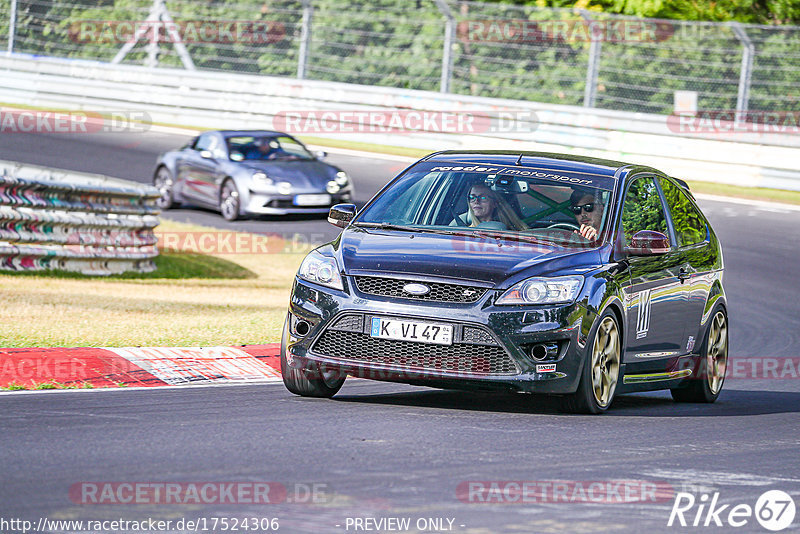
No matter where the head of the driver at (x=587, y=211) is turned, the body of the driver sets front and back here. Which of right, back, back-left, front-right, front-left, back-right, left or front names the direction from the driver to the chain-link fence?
back-right

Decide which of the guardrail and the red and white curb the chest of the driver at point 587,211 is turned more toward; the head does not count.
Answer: the red and white curb

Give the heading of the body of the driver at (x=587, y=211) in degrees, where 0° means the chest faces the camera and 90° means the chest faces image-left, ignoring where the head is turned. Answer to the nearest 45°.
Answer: approximately 45°

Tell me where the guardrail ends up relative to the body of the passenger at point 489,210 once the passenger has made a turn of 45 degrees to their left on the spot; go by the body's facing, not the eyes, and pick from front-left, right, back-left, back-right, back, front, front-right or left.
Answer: back

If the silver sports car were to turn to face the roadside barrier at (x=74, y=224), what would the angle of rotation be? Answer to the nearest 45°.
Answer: approximately 45° to its right

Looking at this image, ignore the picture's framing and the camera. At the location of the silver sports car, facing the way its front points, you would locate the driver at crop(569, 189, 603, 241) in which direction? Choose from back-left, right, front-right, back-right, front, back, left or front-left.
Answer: front-right

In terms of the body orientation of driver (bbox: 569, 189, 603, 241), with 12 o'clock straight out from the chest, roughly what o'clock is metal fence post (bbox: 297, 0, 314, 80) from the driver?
The metal fence post is roughly at 4 o'clock from the driver.

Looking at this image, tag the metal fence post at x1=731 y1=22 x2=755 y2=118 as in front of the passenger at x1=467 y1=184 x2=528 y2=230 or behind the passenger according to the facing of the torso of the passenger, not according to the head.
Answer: behind

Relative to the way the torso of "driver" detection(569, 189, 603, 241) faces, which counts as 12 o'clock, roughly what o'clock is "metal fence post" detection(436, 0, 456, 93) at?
The metal fence post is roughly at 4 o'clock from the driver.

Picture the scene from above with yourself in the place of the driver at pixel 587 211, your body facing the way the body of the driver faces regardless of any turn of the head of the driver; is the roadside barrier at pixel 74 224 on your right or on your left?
on your right

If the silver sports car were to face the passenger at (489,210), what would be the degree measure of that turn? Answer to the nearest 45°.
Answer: approximately 45° to its right

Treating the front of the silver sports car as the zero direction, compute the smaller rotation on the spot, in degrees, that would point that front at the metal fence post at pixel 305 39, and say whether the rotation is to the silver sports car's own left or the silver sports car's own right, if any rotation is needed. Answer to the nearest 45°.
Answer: approximately 135° to the silver sports car's own left

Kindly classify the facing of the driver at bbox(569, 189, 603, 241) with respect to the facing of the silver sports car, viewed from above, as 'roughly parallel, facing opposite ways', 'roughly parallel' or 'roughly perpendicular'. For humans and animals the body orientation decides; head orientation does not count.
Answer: roughly perpendicular
